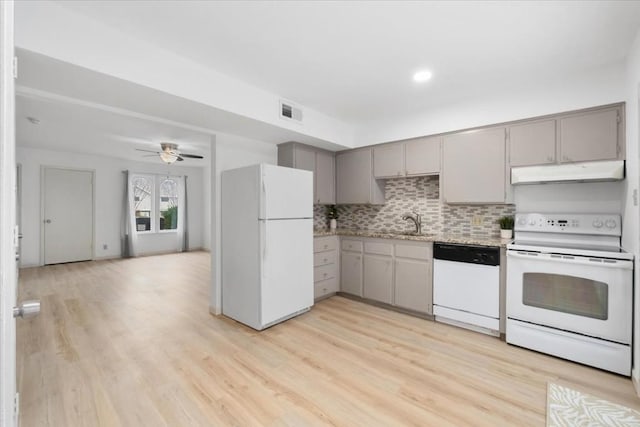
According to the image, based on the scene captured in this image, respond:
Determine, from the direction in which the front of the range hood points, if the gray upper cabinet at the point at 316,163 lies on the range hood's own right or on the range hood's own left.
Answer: on the range hood's own right

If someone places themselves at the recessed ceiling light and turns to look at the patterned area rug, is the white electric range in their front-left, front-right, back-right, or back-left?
front-left

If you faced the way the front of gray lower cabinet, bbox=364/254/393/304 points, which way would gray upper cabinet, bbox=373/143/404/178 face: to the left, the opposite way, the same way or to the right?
the same way

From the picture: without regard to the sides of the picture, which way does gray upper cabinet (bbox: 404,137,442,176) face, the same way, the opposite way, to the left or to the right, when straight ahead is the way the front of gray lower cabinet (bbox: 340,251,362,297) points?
the same way

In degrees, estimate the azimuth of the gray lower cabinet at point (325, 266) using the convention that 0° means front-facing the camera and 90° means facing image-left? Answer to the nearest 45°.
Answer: approximately 315°

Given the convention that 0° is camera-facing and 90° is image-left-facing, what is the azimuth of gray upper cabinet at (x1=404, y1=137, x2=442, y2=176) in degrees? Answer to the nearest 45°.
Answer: approximately 45°

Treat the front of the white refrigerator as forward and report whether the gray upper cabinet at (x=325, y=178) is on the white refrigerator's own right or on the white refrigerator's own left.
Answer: on the white refrigerator's own left

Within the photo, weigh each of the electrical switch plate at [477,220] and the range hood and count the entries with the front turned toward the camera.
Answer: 2

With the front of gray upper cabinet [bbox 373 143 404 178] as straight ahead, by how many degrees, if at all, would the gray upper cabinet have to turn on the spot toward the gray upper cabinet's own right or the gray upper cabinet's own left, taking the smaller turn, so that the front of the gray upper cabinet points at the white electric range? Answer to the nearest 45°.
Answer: approximately 90° to the gray upper cabinet's own left

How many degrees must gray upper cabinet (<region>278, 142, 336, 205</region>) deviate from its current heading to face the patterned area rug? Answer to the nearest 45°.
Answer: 0° — it already faces it

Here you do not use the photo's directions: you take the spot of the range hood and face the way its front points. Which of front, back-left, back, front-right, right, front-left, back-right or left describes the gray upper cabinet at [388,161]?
right

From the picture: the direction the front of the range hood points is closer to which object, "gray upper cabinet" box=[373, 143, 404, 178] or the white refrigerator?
the white refrigerator

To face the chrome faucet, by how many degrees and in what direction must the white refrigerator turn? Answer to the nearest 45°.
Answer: approximately 45° to its left
